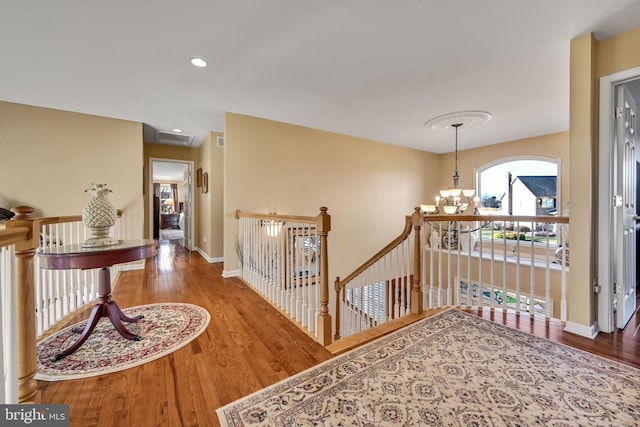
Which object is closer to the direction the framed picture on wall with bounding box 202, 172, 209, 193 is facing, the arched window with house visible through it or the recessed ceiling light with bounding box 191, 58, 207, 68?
the recessed ceiling light

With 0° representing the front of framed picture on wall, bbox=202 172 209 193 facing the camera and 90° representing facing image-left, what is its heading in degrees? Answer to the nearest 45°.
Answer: approximately 90°

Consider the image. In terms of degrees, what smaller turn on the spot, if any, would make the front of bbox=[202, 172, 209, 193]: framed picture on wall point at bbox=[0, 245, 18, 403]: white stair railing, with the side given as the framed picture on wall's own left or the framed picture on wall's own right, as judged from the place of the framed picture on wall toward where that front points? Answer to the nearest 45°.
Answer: approximately 90° to the framed picture on wall's own left

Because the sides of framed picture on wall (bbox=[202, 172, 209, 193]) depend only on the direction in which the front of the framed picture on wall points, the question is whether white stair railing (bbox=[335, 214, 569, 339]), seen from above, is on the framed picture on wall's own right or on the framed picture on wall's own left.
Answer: on the framed picture on wall's own left

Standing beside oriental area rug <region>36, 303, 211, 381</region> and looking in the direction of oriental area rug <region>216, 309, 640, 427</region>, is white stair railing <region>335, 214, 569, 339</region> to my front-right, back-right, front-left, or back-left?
front-left

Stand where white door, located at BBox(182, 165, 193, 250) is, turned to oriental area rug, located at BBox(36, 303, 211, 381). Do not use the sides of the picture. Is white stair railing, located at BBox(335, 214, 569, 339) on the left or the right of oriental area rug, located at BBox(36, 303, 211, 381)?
left

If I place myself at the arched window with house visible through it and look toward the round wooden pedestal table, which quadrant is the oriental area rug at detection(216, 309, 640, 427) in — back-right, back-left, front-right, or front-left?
front-left

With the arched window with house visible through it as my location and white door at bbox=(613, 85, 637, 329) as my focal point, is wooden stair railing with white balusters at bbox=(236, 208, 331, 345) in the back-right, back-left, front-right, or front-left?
front-right

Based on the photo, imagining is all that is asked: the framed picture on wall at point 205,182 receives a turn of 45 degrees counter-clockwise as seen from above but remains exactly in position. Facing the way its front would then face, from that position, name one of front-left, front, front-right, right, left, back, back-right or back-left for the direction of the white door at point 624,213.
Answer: left

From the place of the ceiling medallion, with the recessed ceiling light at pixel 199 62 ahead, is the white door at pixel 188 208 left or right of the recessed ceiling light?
right

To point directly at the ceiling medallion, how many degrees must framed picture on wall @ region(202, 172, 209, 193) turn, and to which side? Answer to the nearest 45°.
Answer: approximately 135° to its left

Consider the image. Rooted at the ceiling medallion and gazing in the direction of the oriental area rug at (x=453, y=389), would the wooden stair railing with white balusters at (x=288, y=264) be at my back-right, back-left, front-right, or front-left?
front-right

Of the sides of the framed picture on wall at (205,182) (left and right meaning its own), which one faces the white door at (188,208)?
right
